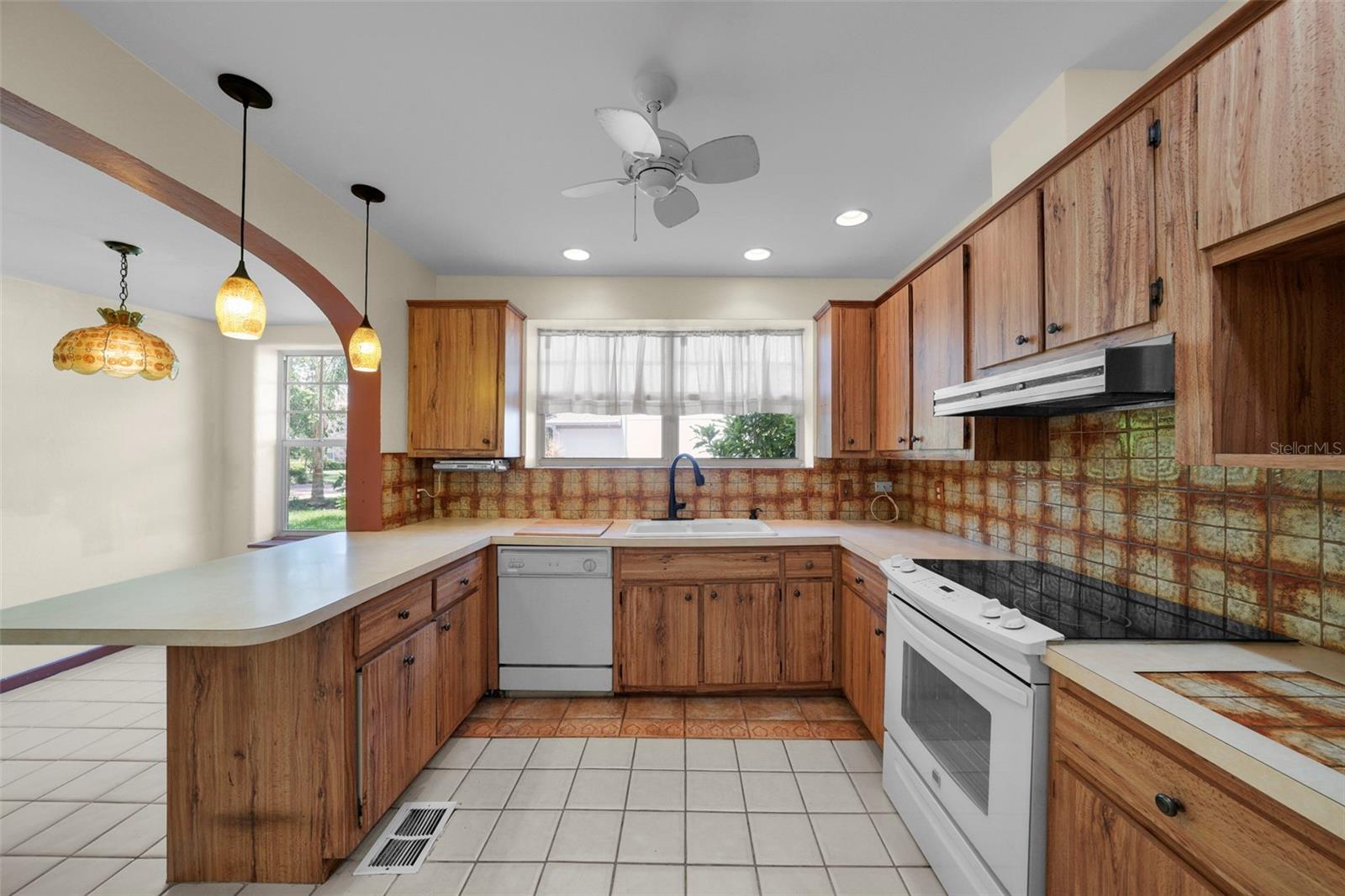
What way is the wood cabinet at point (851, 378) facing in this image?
toward the camera

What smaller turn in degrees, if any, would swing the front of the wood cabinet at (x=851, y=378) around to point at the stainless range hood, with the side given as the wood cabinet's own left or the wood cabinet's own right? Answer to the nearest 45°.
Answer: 0° — it already faces it

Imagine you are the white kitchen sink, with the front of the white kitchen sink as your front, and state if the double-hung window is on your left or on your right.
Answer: on your right

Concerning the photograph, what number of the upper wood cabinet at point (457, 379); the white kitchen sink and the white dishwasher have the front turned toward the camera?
3

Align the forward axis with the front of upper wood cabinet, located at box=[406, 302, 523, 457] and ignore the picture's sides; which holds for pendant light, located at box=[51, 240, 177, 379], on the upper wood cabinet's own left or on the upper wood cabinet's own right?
on the upper wood cabinet's own right

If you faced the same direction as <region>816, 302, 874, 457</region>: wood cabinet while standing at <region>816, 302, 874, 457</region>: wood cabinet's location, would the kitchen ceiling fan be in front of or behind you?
in front

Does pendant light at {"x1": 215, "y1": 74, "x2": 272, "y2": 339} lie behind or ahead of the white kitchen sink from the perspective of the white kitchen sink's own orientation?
ahead

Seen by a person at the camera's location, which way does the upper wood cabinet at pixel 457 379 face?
facing the viewer

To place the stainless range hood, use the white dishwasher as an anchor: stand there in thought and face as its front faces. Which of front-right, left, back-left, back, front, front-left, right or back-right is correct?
front-left
